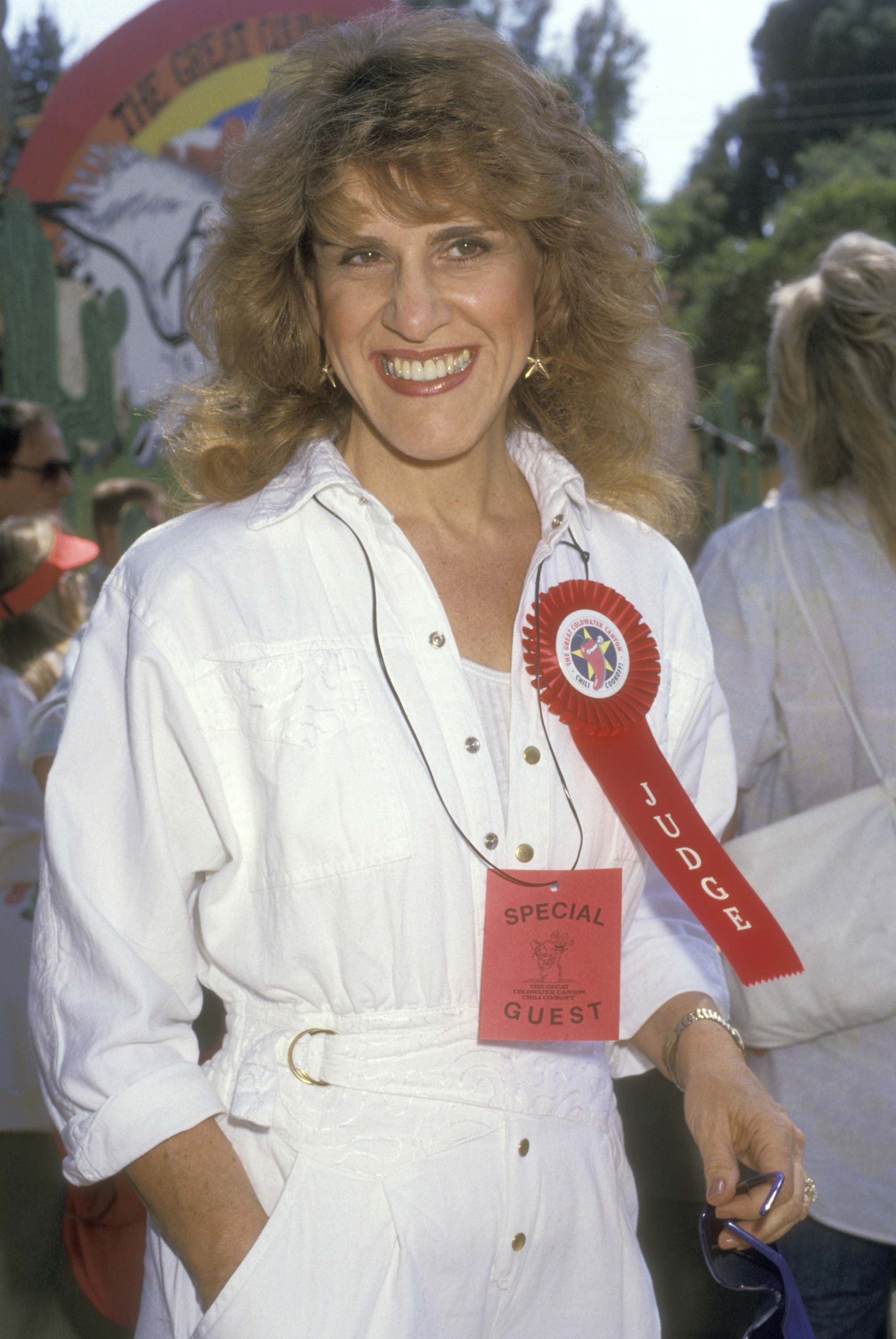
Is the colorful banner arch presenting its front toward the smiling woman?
yes

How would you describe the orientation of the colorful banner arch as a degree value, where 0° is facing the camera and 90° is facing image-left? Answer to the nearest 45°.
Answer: approximately 0°

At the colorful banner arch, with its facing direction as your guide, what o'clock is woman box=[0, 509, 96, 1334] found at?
The woman is roughly at 12 o'clock from the colorful banner arch.

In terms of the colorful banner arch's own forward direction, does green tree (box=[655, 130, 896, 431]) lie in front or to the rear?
to the rear
